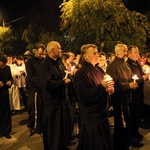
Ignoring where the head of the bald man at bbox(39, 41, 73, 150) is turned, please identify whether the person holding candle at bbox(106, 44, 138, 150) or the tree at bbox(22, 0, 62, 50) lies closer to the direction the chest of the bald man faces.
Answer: the person holding candle

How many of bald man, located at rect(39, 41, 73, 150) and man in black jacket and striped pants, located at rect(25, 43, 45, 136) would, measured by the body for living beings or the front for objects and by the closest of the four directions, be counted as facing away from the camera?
0

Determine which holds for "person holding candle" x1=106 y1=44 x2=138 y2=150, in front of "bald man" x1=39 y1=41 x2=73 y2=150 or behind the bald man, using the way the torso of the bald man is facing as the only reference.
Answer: in front

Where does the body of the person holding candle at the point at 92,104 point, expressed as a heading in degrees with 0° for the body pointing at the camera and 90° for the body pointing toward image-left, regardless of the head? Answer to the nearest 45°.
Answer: approximately 315°

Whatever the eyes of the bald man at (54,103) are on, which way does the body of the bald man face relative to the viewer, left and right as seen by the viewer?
facing to the right of the viewer

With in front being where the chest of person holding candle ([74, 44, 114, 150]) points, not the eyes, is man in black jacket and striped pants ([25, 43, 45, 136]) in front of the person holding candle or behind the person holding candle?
behind

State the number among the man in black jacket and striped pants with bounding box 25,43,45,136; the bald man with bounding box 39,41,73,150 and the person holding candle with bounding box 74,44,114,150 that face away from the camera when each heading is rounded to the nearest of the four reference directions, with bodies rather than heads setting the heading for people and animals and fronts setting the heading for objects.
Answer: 0

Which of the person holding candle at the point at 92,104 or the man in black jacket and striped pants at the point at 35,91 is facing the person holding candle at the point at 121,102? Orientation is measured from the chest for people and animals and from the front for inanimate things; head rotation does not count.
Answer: the man in black jacket and striped pants

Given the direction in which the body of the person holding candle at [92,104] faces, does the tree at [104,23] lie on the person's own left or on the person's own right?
on the person's own left

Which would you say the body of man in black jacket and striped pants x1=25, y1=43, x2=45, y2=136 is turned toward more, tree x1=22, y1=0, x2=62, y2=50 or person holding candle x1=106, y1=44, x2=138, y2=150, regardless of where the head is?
the person holding candle
